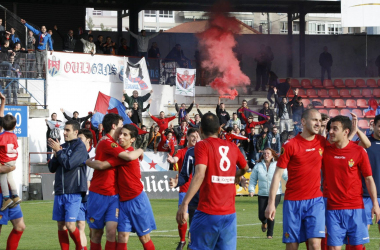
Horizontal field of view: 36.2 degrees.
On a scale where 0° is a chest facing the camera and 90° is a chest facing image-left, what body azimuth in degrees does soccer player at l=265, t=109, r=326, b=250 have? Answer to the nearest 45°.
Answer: approximately 315°

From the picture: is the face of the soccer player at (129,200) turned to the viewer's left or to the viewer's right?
to the viewer's left

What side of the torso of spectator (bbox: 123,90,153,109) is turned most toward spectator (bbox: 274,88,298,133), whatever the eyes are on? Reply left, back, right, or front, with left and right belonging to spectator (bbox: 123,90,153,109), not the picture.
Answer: left

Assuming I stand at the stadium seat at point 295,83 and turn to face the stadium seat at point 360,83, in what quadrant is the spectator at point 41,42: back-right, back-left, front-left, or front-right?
back-right

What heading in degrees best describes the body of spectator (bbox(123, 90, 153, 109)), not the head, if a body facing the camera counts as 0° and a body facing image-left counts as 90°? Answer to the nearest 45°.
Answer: approximately 0°

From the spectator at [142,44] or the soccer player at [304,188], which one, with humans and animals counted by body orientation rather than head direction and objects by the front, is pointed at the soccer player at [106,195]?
the spectator

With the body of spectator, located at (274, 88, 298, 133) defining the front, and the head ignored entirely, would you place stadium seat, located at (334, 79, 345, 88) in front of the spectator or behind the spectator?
behind

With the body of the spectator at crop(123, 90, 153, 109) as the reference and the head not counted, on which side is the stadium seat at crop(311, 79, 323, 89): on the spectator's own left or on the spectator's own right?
on the spectator's own left

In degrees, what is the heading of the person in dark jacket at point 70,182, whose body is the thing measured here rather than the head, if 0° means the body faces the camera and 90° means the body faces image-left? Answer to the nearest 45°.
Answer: approximately 45°

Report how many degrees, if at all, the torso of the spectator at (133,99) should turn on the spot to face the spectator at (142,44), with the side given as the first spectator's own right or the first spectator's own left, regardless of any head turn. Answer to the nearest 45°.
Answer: approximately 180°

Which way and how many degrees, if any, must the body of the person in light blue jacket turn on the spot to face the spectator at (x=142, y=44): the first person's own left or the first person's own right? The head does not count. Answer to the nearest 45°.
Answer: approximately 180°
